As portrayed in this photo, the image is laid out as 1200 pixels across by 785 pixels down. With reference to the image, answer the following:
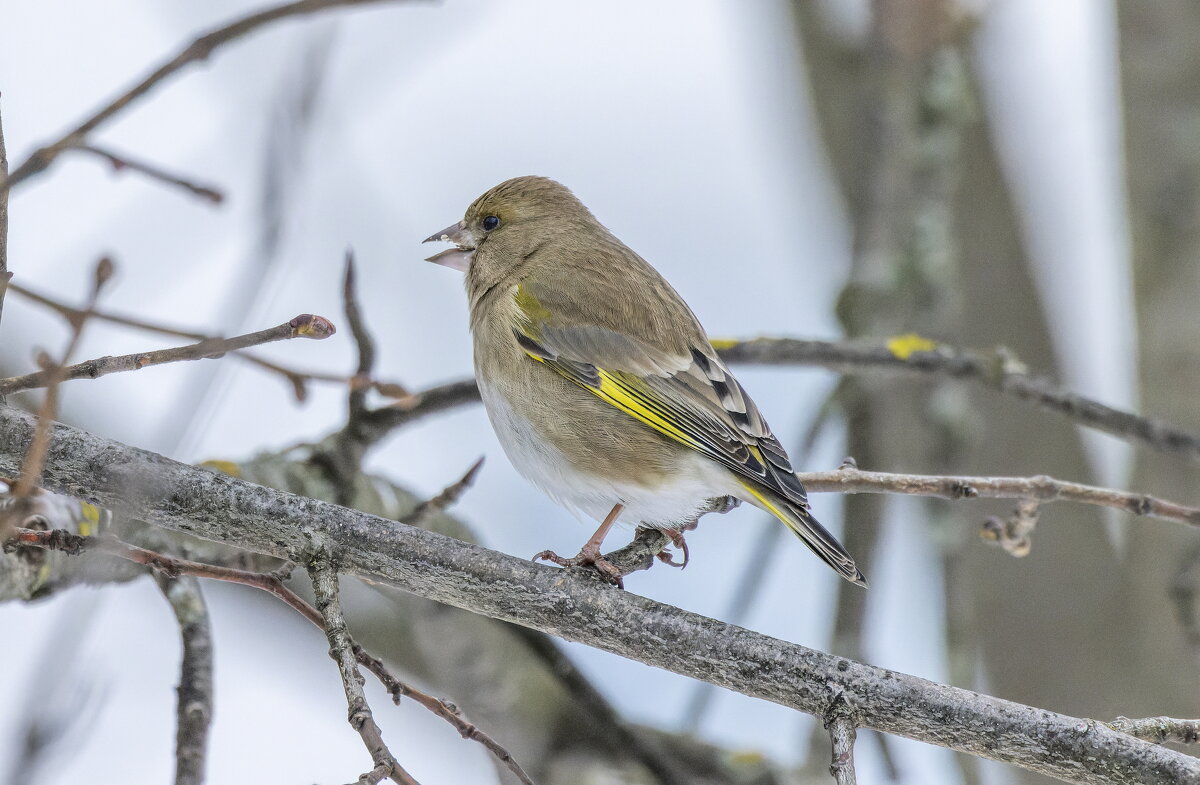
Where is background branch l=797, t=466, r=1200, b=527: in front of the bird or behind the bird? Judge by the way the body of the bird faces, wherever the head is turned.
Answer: behind

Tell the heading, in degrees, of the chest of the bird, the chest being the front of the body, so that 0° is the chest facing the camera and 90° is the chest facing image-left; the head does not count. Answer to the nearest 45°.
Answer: approximately 90°

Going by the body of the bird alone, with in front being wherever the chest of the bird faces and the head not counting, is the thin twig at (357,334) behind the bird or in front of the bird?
in front

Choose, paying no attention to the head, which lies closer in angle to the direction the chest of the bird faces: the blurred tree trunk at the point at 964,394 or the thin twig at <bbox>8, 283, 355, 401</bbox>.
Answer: the thin twig
